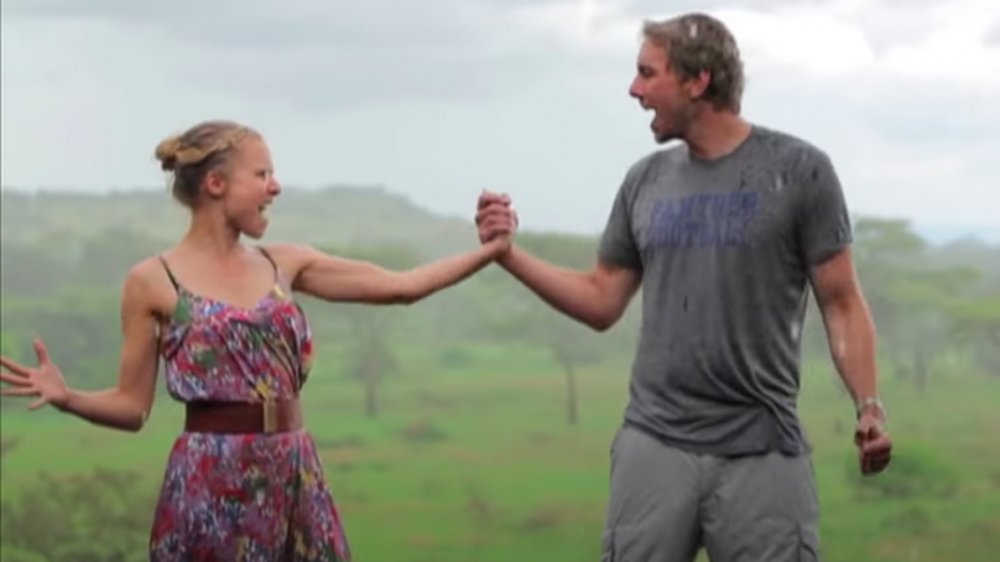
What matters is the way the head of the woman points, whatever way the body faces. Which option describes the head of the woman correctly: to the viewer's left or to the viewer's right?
to the viewer's right

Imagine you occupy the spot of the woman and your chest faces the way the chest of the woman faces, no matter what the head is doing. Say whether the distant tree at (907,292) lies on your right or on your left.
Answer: on your left

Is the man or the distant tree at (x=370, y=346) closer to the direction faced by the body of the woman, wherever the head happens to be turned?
the man

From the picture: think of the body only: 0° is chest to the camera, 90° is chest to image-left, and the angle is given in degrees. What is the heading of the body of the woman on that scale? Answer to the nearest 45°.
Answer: approximately 315°

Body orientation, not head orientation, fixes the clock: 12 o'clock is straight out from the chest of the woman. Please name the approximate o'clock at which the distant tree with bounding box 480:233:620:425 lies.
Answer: The distant tree is roughly at 8 o'clock from the woman.

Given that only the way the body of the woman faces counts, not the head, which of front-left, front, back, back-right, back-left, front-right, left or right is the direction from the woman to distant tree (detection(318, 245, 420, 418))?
back-left

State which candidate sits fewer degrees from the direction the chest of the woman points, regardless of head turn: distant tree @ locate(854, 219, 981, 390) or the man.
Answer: the man

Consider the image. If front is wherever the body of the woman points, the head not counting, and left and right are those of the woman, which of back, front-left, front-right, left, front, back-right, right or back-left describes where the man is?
front-left

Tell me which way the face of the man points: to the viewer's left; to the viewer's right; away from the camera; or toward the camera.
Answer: to the viewer's left
